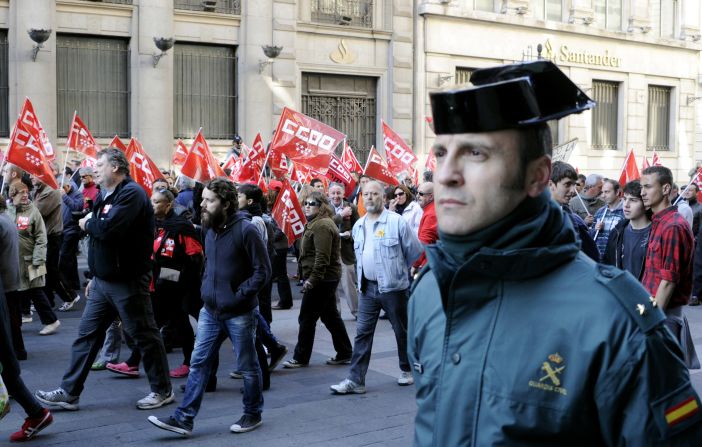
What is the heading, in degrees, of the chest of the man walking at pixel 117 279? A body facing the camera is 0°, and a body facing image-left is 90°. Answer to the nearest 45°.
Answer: approximately 90°

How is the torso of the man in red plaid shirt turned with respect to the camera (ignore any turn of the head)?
to the viewer's left

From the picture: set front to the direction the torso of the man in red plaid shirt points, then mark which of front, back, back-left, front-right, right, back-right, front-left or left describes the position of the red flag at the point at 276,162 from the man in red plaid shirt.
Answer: front-right

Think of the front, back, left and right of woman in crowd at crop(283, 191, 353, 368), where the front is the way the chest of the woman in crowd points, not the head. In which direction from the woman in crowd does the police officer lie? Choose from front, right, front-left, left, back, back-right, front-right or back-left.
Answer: left

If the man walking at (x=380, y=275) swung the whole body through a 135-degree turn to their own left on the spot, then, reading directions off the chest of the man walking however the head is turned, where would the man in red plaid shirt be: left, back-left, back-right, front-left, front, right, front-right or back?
front-right

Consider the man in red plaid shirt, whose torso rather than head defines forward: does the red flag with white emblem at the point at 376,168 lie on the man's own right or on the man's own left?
on the man's own right

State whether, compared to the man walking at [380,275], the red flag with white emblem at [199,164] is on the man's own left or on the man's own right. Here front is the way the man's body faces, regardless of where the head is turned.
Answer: on the man's own right
